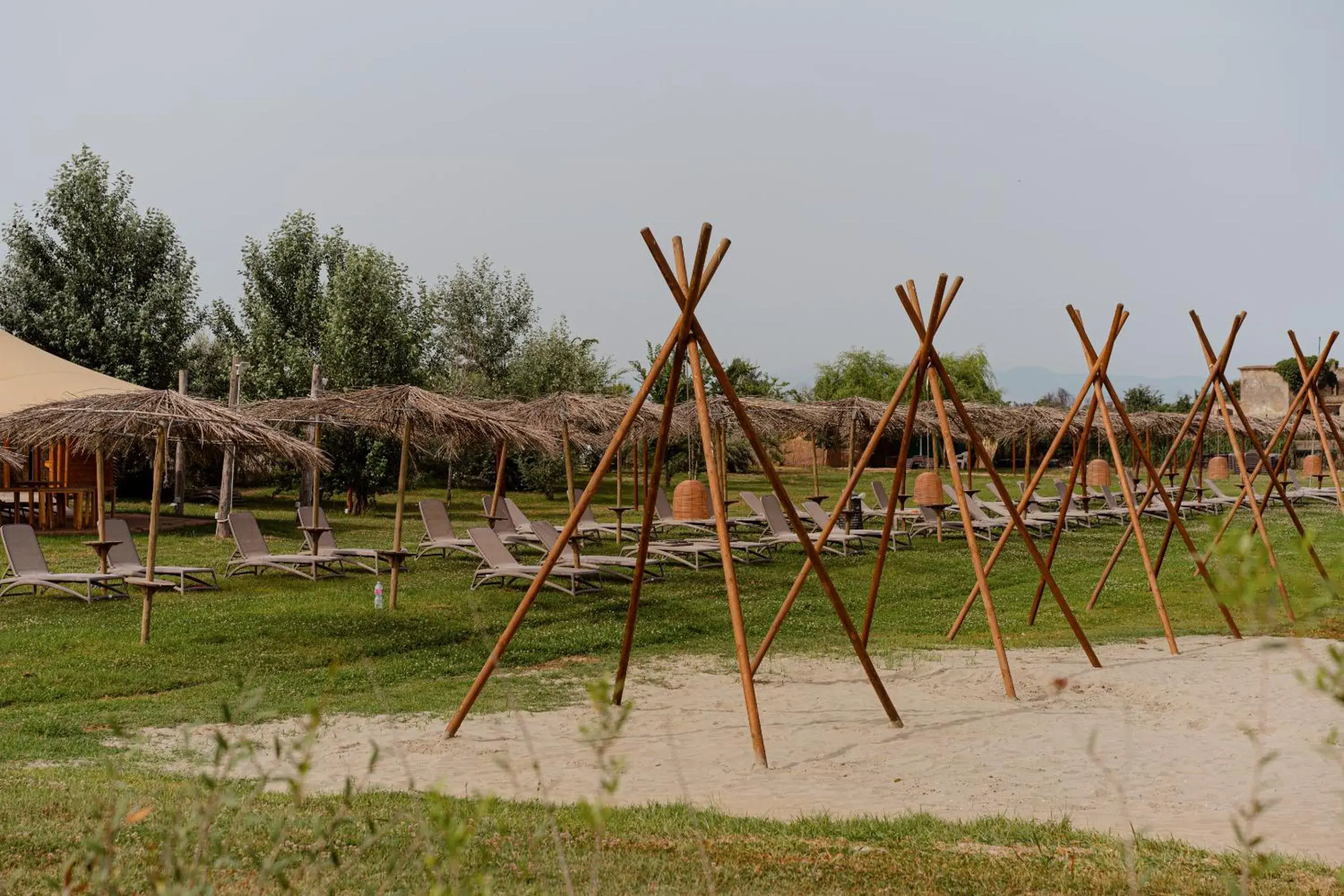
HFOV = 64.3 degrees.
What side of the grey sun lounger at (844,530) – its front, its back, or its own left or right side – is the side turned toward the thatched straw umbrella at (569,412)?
back

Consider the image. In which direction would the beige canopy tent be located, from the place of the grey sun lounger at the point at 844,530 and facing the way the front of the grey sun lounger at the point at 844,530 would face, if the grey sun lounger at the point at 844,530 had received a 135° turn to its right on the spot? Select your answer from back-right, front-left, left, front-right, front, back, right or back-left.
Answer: front-right

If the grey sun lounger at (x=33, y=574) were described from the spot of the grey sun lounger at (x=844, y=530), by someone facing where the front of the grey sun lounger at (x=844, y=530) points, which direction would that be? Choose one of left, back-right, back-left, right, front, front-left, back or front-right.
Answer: back-right

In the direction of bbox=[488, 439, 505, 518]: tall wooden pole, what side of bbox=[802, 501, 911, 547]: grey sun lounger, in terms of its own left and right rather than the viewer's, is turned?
back

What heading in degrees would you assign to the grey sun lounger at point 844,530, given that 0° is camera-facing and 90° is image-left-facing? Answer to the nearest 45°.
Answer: approximately 270°

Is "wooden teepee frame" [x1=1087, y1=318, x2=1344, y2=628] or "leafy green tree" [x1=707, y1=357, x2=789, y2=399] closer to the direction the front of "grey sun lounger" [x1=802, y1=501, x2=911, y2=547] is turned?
the wooden teepee frame

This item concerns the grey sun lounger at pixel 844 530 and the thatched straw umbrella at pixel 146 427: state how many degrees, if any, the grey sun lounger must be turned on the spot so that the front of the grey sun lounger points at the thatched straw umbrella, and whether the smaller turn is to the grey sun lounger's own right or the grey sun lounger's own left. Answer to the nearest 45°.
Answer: approximately 135° to the grey sun lounger's own right

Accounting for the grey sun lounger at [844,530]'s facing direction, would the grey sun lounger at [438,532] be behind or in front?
behind

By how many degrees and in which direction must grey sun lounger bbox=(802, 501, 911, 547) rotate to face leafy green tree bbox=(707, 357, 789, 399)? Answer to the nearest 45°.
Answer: approximately 90° to its left

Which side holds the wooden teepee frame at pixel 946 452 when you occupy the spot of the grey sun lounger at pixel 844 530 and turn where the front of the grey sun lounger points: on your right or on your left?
on your right

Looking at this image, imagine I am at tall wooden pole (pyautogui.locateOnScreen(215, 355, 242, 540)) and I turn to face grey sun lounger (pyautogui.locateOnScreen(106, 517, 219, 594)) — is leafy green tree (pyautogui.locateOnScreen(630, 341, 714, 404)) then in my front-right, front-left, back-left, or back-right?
back-left

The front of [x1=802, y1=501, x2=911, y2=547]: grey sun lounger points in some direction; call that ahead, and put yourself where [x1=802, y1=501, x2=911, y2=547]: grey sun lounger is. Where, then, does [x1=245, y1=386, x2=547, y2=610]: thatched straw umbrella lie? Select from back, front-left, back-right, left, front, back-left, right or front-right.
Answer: back-right

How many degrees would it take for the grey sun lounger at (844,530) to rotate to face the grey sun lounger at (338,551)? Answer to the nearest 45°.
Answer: approximately 135° to its right

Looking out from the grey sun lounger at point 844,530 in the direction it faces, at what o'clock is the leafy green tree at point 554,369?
The leafy green tree is roughly at 8 o'clock from the grey sun lounger.

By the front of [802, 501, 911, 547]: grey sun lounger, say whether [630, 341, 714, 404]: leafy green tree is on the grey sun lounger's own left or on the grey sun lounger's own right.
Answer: on the grey sun lounger's own left
